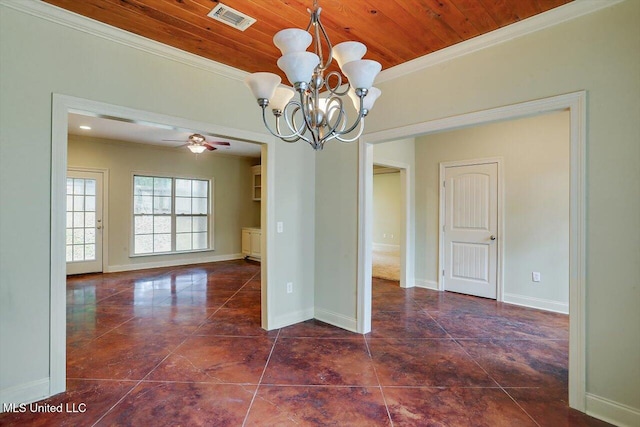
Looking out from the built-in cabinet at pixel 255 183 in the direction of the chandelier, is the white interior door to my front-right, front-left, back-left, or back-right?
front-left

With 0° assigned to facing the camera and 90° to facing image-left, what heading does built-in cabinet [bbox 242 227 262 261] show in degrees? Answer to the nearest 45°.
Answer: approximately 45°

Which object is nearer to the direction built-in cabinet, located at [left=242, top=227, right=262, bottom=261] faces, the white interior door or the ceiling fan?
the ceiling fan

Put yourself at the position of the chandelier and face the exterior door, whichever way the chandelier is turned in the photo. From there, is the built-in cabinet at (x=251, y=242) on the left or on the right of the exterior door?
right

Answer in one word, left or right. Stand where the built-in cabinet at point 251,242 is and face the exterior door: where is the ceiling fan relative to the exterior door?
left

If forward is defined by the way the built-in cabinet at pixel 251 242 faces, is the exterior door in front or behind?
in front

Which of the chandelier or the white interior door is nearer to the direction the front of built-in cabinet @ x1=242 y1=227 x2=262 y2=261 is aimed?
the chandelier

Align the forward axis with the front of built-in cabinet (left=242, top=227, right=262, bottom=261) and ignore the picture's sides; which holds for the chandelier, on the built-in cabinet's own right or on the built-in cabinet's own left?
on the built-in cabinet's own left

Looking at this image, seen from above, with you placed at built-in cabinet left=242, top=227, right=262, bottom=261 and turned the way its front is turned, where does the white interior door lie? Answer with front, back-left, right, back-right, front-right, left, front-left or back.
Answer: left

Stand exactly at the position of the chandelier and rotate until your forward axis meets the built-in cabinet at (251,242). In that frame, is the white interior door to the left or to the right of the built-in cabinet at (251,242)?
right
